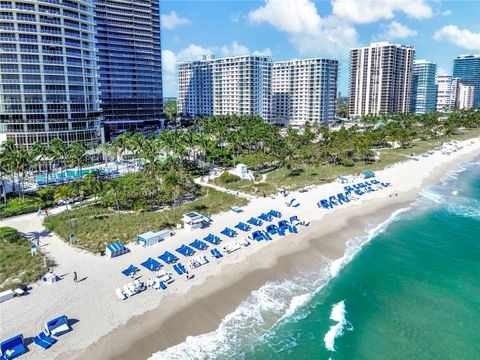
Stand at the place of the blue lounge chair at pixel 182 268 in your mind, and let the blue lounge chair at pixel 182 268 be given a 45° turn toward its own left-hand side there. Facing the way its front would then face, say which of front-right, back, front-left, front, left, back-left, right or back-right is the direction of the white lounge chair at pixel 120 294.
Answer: back-right

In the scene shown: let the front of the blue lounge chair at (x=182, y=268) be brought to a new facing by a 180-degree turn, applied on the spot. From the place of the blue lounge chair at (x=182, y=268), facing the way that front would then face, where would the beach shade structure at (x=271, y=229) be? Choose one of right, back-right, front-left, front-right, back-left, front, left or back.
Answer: right

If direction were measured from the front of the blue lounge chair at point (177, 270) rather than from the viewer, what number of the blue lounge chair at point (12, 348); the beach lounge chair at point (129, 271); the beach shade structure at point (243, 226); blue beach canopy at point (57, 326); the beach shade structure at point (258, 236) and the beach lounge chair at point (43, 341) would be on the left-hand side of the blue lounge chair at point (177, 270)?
2

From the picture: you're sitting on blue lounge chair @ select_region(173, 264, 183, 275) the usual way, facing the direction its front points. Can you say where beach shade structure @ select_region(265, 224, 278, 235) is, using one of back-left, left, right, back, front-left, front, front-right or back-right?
left

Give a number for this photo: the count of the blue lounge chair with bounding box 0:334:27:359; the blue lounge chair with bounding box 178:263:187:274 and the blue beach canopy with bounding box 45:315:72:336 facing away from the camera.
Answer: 0

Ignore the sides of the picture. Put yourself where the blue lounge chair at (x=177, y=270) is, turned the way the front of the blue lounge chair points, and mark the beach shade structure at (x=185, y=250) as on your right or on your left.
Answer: on your left

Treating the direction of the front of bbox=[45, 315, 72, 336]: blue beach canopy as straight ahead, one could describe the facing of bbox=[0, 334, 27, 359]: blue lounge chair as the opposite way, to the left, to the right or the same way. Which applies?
the same way

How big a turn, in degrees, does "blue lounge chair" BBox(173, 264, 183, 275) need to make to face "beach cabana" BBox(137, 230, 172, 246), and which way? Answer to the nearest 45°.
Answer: approximately 135° to its left

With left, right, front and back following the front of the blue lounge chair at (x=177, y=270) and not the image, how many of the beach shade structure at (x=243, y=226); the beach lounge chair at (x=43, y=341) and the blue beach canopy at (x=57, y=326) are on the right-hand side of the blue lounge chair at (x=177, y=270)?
2

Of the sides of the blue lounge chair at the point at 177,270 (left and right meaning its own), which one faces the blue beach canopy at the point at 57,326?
right

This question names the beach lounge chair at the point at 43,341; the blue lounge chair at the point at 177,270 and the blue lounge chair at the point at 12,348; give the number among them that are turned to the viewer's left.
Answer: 0

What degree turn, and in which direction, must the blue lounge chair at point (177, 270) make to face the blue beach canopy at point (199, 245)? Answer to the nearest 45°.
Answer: approximately 90° to its left

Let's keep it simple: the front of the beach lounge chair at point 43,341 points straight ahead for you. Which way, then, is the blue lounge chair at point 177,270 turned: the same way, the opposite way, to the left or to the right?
the same way

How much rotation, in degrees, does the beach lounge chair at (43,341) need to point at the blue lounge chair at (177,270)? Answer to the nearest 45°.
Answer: approximately 90° to its left

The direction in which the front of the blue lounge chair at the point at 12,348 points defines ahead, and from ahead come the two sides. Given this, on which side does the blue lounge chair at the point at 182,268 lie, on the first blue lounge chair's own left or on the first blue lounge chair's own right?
on the first blue lounge chair's own left

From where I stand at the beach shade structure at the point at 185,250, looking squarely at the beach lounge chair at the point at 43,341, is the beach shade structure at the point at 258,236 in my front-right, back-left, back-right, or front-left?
back-left

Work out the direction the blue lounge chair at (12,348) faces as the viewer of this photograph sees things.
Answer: facing the viewer and to the right of the viewer
